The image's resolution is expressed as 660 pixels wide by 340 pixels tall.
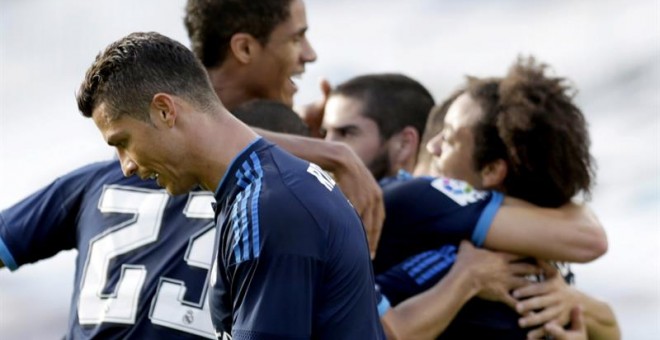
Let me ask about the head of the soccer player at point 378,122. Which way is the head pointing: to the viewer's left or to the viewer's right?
to the viewer's left

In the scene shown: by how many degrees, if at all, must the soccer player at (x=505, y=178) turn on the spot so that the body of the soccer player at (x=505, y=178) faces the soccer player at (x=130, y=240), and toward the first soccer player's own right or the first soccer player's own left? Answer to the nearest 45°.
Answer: approximately 45° to the first soccer player's own left

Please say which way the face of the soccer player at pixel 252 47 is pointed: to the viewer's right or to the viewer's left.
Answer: to the viewer's right

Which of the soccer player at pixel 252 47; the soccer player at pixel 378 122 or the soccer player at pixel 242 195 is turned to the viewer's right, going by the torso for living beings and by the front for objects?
the soccer player at pixel 252 47

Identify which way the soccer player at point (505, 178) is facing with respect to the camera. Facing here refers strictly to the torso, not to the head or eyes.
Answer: to the viewer's left

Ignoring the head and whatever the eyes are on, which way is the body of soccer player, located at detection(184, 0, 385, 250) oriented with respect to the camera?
to the viewer's right

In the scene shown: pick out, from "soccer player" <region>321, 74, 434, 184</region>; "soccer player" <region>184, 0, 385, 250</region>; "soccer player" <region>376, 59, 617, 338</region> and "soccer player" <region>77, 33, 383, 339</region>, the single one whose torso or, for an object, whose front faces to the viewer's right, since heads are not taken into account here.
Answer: "soccer player" <region>184, 0, 385, 250</region>
